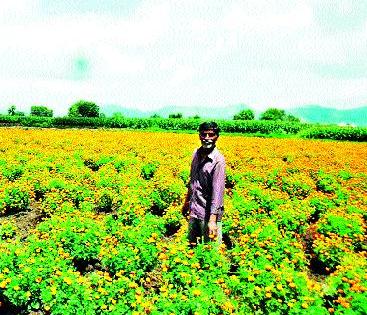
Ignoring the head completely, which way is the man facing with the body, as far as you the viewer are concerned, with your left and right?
facing the viewer and to the left of the viewer

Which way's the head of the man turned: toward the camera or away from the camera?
toward the camera

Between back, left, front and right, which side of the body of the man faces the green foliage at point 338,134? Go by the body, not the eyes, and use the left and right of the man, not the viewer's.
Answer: back
